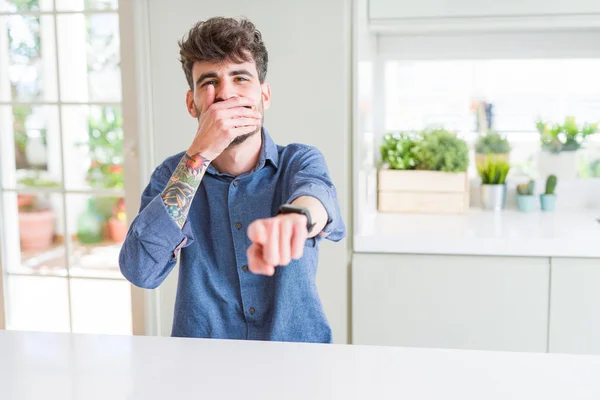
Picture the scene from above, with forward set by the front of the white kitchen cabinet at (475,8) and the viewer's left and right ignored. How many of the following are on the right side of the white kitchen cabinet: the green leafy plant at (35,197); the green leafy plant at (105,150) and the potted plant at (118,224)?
3

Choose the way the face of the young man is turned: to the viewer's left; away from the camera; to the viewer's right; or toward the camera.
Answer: toward the camera

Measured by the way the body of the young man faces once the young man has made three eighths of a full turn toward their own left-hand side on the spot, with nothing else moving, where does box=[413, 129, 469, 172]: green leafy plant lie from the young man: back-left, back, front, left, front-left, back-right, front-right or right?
front

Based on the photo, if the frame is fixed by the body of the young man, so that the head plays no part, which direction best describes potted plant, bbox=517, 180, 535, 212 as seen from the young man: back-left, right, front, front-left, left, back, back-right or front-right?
back-left

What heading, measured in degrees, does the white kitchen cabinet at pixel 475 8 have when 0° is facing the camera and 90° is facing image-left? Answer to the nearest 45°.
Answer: approximately 0°

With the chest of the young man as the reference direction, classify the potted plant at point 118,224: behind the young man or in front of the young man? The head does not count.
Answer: behind

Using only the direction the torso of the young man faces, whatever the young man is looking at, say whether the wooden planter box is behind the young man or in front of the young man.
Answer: behind

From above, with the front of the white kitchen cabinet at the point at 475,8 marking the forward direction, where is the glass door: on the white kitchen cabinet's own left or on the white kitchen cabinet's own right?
on the white kitchen cabinet's own right

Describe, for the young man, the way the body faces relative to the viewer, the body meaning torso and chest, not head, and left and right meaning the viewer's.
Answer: facing the viewer

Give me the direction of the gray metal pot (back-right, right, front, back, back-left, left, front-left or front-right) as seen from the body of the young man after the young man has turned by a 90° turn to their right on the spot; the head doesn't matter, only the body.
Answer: back-right

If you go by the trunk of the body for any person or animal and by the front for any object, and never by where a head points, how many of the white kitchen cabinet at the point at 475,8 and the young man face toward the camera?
2

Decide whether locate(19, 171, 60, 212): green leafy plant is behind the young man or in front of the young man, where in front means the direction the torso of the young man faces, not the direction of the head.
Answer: behind

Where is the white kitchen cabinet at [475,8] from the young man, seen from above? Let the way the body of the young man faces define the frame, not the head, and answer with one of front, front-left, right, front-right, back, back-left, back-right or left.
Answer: back-left

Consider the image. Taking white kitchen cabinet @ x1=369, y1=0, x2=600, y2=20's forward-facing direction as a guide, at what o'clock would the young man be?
The young man is roughly at 1 o'clock from the white kitchen cabinet.
